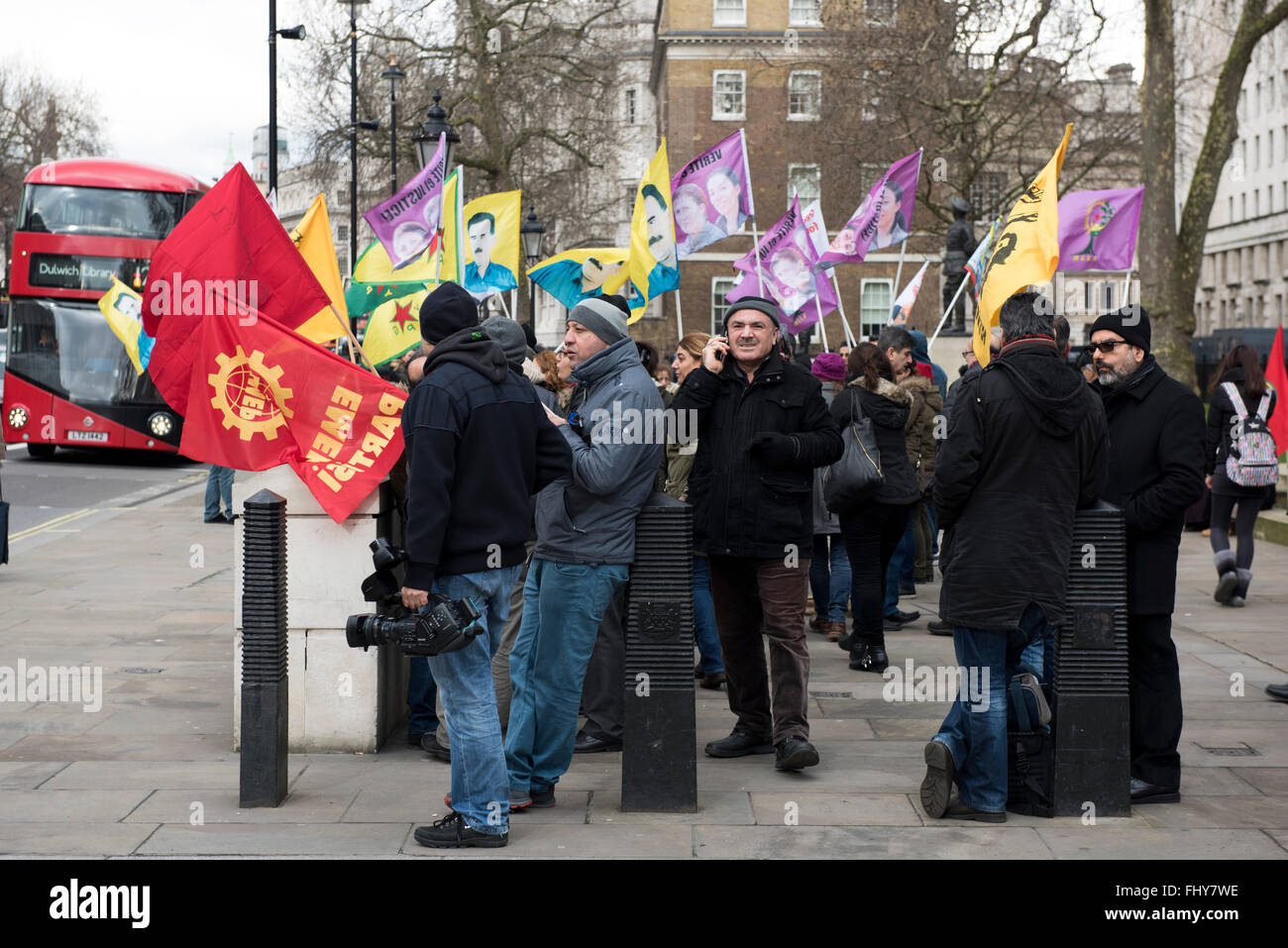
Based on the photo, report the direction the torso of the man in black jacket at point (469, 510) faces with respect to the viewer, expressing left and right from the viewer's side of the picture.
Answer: facing away from the viewer and to the left of the viewer

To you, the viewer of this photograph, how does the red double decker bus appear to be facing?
facing the viewer

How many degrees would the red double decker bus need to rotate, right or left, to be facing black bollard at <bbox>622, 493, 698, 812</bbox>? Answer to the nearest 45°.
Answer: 0° — it already faces it

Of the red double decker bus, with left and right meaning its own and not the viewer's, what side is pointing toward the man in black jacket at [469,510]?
front

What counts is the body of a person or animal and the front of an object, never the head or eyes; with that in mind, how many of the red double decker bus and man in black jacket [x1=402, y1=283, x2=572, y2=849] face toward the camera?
1

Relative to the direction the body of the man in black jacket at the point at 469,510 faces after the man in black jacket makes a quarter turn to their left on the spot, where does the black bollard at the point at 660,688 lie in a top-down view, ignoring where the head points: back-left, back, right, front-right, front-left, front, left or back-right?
back

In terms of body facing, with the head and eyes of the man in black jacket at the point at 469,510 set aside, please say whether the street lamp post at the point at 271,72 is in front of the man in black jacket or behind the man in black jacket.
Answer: in front

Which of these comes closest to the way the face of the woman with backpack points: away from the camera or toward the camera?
away from the camera

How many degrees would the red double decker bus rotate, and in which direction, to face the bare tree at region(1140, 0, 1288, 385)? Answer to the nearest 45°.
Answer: approximately 45° to its left

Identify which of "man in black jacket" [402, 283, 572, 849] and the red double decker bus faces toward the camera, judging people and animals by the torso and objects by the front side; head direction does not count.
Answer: the red double decker bus

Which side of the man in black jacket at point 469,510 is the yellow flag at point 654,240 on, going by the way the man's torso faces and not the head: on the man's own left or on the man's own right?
on the man's own right

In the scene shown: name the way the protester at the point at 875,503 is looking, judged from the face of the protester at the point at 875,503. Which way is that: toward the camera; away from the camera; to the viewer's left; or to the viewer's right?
away from the camera

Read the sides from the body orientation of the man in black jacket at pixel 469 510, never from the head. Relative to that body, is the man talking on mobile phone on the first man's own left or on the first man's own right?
on the first man's own right

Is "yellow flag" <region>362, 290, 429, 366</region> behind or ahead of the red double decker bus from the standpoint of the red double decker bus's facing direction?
ahead

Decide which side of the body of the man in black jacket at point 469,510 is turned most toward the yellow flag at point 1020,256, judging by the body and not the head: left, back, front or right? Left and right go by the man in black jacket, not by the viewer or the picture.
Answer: right

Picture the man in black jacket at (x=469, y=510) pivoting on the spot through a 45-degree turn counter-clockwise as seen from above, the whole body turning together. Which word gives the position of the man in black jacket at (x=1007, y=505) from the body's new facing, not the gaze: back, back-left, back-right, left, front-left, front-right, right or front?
back

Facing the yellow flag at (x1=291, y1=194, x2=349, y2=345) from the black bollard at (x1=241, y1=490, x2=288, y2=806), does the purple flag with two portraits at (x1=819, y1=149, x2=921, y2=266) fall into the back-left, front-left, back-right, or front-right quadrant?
front-right
